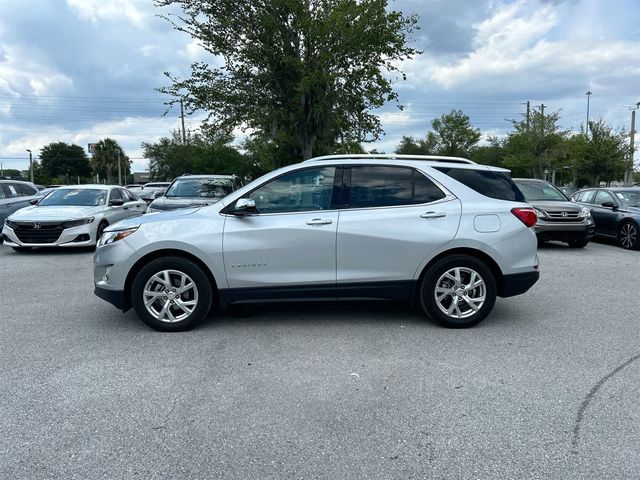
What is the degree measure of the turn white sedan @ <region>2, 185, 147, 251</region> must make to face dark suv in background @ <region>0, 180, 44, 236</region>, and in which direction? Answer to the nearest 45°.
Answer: approximately 135° to its right

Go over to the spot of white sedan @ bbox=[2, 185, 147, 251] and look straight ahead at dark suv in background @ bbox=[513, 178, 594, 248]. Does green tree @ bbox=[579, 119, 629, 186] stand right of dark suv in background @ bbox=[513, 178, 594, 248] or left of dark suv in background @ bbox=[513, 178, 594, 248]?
left

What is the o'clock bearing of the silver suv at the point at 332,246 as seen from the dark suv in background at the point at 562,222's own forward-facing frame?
The silver suv is roughly at 2 o'clock from the dark suv in background.

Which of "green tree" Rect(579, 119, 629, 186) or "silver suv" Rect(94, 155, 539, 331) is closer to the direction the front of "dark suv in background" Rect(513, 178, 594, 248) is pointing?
the silver suv

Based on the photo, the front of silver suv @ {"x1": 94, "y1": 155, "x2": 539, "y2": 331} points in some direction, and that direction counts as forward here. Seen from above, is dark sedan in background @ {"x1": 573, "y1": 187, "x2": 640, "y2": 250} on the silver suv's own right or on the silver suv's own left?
on the silver suv's own right

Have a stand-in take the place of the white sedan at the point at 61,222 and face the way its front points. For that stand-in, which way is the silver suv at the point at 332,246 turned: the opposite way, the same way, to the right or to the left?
to the right

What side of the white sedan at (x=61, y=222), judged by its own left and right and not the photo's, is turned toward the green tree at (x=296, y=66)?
back

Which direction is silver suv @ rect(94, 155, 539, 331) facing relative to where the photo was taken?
to the viewer's left

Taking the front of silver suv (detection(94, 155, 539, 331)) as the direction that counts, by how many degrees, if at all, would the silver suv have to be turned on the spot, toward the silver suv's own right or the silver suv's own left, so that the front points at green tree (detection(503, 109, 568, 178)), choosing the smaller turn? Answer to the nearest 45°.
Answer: approximately 135° to the silver suv's own right

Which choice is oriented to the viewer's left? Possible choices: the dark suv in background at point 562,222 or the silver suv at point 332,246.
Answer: the silver suv
